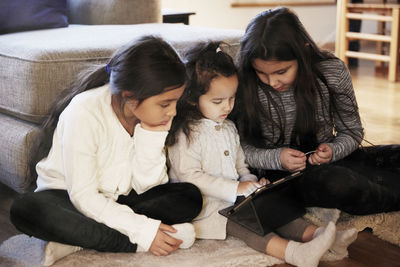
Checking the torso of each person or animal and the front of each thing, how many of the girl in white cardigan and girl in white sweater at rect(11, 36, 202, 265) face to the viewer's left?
0

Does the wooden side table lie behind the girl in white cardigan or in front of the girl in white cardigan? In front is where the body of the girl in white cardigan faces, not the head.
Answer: behind

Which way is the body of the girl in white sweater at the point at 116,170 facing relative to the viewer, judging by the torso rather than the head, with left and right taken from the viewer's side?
facing the viewer and to the right of the viewer

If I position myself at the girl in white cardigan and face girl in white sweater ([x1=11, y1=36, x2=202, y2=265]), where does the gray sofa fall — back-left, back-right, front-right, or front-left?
front-right

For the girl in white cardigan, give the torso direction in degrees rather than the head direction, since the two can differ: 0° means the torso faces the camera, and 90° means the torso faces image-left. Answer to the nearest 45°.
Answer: approximately 315°

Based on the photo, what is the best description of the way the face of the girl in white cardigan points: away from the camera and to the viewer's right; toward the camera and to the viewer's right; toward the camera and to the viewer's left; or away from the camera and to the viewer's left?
toward the camera and to the viewer's right

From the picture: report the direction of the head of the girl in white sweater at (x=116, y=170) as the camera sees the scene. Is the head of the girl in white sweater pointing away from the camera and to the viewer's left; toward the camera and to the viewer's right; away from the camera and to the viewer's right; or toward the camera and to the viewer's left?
toward the camera and to the viewer's right

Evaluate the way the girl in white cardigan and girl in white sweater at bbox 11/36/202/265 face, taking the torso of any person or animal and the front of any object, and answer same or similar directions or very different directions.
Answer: same or similar directions

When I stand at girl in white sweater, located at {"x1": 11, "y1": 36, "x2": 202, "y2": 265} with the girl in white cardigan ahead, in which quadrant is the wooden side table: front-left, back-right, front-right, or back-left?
front-left
